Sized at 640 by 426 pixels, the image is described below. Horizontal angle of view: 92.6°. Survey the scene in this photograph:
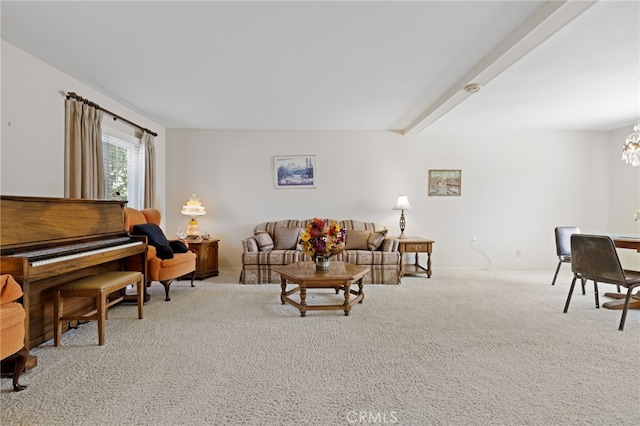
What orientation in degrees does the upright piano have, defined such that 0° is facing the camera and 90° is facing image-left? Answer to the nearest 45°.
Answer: approximately 315°

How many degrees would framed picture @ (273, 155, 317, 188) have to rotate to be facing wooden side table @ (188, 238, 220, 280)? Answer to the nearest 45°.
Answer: approximately 45° to its right

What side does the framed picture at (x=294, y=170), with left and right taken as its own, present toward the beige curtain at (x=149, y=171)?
right

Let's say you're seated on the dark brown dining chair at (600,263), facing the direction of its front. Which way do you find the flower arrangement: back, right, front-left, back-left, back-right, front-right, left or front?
back

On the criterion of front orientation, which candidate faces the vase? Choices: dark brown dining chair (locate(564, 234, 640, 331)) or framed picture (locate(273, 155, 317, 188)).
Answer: the framed picture

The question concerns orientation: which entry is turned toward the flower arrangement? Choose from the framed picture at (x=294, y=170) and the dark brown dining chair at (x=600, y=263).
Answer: the framed picture

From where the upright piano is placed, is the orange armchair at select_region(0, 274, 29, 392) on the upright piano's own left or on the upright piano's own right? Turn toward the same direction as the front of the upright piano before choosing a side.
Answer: on the upright piano's own right

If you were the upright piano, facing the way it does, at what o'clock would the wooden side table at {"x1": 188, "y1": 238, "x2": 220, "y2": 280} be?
The wooden side table is roughly at 9 o'clock from the upright piano.

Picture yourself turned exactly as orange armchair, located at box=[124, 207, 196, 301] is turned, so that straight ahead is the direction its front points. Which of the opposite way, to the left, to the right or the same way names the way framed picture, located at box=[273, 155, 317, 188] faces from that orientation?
to the right

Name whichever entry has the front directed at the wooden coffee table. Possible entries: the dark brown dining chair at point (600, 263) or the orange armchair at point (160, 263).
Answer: the orange armchair

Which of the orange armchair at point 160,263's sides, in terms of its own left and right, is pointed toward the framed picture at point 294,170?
left
